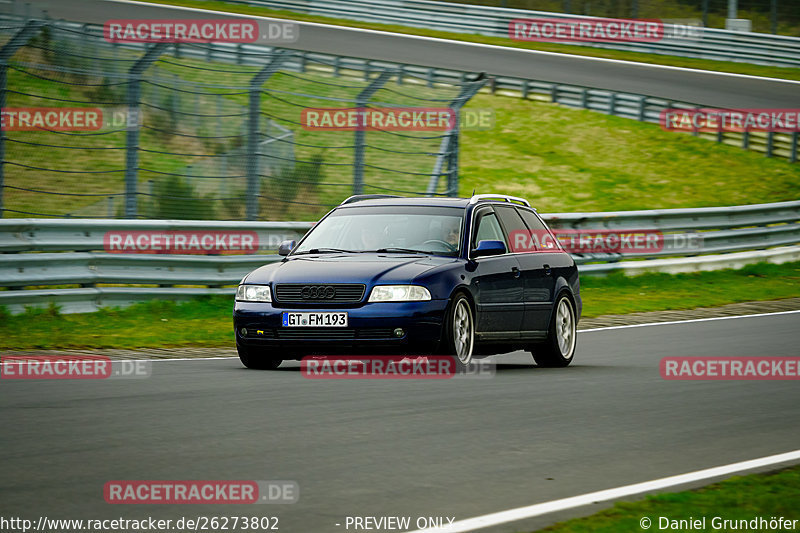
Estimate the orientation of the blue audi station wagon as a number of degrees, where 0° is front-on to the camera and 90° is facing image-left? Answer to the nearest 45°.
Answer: approximately 45°

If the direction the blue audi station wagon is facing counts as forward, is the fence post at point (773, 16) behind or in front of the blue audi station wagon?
behind

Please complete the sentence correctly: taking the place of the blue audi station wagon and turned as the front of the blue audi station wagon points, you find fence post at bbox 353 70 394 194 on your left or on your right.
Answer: on your right

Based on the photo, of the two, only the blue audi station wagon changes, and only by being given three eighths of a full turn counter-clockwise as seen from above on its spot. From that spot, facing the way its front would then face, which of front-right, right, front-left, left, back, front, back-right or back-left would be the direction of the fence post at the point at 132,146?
back-left

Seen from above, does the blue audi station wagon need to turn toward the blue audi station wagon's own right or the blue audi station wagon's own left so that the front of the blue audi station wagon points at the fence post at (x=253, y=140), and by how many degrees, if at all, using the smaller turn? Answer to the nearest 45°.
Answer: approximately 135° to the blue audi station wagon's own right

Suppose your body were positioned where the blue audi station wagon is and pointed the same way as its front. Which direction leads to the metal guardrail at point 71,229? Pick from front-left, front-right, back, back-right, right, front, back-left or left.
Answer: right

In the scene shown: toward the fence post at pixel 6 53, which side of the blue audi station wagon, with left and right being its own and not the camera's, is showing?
right

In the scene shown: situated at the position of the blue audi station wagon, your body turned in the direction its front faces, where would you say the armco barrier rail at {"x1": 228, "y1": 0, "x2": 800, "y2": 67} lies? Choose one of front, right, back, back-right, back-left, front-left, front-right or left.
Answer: back-right

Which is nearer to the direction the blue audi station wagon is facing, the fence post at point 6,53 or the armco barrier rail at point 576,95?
the fence post

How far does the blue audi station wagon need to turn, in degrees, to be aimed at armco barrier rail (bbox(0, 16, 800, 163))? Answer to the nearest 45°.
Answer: approximately 135° to its right

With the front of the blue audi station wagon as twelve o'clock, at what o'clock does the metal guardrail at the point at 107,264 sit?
The metal guardrail is roughly at 3 o'clock from the blue audi station wagon.

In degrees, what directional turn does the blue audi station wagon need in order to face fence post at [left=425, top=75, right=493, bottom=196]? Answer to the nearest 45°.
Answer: approximately 135° to its right
